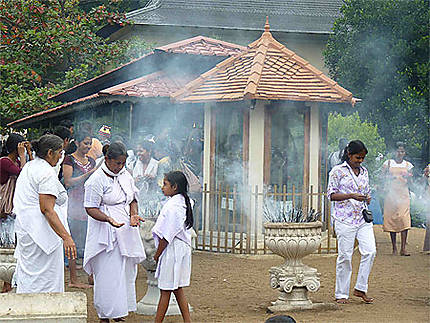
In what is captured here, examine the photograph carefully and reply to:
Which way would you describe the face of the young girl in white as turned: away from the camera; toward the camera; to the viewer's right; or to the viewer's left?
to the viewer's left

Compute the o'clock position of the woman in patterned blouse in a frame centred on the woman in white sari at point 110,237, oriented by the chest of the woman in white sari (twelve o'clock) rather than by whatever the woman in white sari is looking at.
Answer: The woman in patterned blouse is roughly at 10 o'clock from the woman in white sari.

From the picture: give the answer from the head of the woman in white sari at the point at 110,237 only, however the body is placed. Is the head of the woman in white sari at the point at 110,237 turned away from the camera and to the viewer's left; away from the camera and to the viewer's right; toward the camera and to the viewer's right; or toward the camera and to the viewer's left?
toward the camera and to the viewer's right

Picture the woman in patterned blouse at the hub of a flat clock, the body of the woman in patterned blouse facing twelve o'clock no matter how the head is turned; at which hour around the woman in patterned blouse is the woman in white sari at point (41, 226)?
The woman in white sari is roughly at 3 o'clock from the woman in patterned blouse.

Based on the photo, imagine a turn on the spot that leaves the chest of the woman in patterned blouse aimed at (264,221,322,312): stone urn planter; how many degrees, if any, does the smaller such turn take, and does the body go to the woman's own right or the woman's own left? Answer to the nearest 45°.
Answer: approximately 90° to the woman's own right

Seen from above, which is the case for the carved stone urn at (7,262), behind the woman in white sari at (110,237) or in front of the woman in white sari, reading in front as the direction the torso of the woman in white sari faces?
behind

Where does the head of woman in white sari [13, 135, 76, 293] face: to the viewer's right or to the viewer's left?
to the viewer's right

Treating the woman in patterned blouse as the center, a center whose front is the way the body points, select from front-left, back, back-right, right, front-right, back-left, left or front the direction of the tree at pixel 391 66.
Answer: back-left

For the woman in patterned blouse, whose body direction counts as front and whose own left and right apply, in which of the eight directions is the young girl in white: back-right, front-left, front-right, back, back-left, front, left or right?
right

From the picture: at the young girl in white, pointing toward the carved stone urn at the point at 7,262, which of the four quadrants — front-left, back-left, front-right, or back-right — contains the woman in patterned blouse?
back-right
